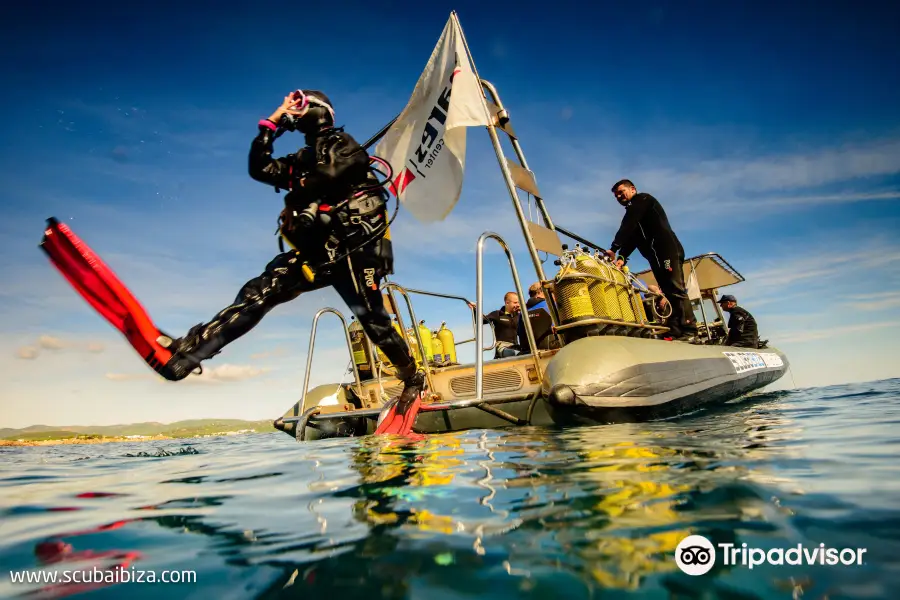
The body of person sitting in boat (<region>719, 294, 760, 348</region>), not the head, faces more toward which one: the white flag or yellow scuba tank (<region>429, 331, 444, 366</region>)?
the yellow scuba tank

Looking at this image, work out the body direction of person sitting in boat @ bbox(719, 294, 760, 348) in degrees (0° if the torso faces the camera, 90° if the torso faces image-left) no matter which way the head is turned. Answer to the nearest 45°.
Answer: approximately 90°

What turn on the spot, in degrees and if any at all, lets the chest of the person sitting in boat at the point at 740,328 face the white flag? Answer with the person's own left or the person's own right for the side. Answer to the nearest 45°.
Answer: approximately 45° to the person's own left

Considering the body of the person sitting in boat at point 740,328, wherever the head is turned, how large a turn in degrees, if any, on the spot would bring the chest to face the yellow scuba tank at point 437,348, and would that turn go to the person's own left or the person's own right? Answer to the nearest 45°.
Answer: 0° — they already face it
